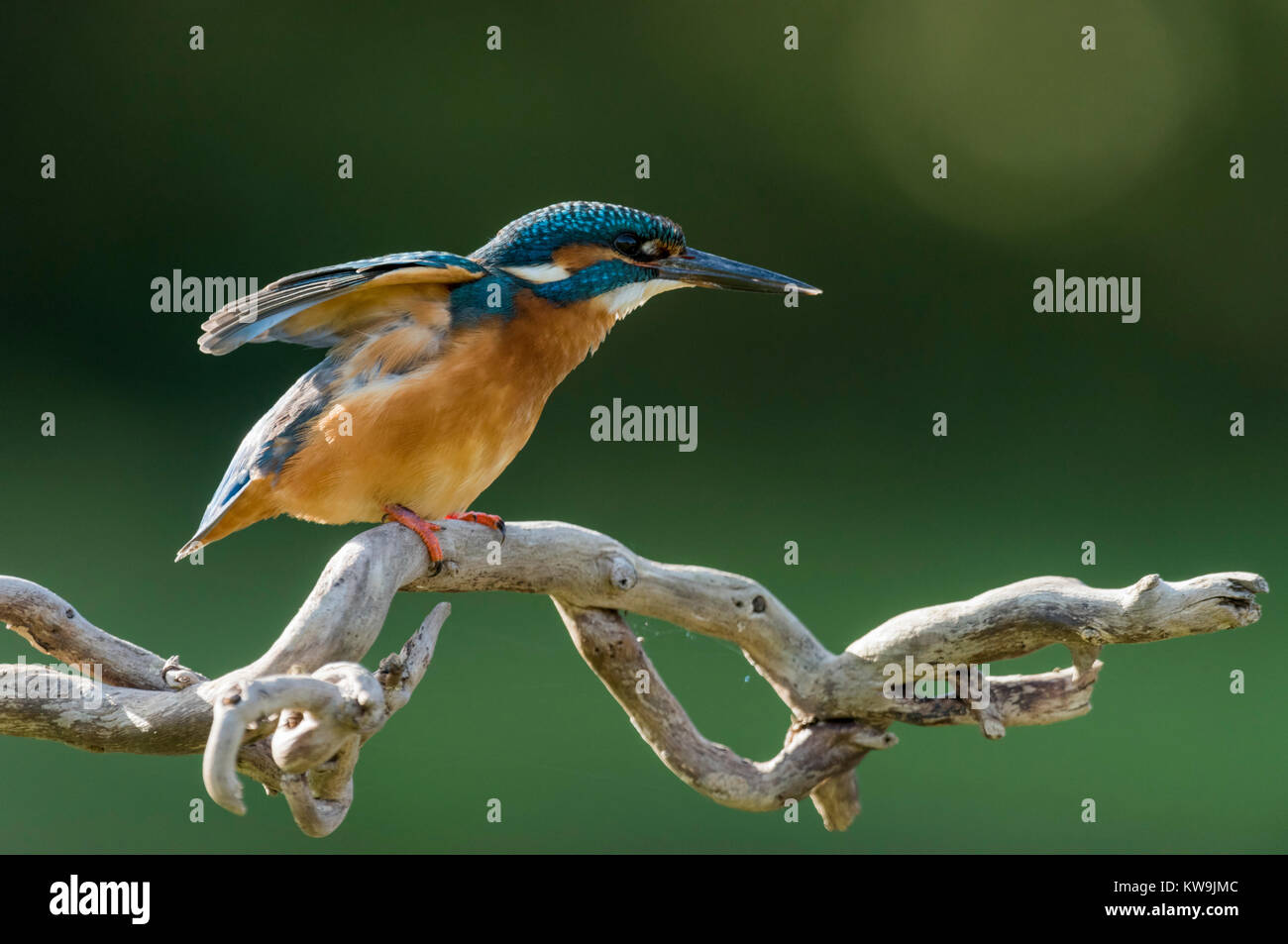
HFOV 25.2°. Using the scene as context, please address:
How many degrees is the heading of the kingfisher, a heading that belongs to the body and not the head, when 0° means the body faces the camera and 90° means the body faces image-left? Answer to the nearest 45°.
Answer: approximately 270°
